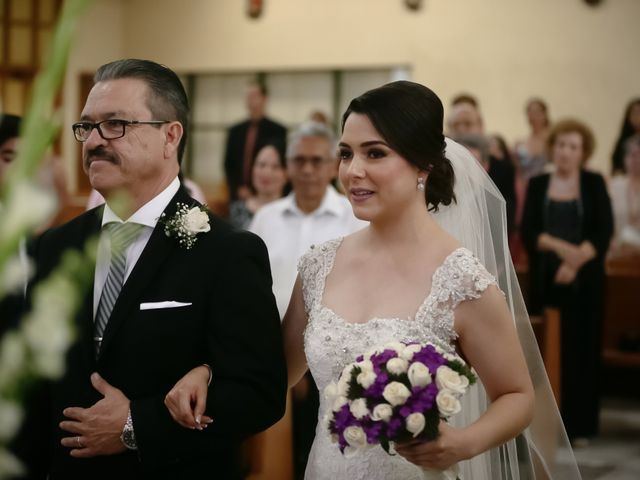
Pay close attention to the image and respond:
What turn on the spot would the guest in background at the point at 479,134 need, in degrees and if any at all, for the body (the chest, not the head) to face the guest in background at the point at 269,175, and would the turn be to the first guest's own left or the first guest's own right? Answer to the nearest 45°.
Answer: approximately 90° to the first guest's own right

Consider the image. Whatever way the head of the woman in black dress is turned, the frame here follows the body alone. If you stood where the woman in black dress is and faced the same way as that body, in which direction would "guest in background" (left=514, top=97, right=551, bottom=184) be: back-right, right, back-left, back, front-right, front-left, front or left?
back

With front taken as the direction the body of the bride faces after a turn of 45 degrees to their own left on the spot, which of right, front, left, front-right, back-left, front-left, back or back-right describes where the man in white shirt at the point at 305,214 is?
back

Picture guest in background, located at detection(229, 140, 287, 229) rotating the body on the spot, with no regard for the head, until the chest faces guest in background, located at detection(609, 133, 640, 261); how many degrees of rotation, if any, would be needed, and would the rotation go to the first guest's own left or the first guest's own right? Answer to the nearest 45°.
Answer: approximately 135° to the first guest's own left

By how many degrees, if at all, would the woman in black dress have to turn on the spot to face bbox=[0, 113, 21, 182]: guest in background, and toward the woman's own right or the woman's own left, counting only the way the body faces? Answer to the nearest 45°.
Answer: approximately 45° to the woman's own right
